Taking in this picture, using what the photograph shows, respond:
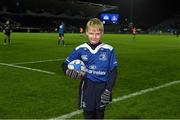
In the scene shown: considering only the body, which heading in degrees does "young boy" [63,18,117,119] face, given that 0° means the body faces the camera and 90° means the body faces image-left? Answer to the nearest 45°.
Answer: approximately 0°
